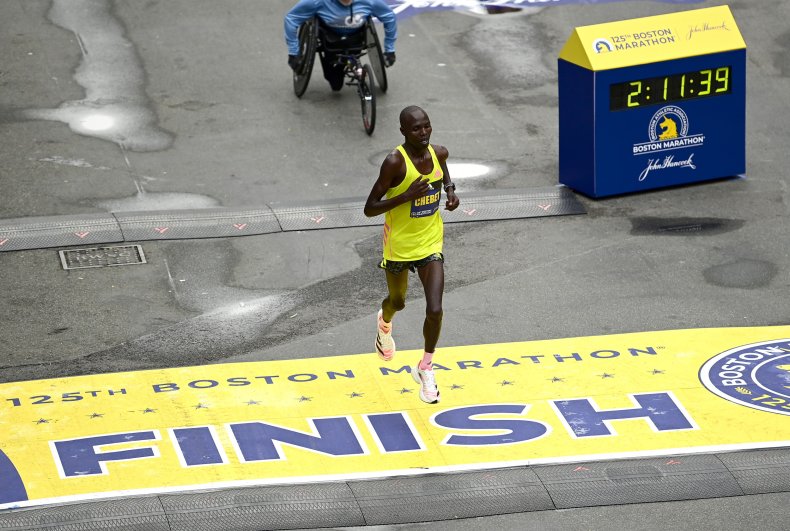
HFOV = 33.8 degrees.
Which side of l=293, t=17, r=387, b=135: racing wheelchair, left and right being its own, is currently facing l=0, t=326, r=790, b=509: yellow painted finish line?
front

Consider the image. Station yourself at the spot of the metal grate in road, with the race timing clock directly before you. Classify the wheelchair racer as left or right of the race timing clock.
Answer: left

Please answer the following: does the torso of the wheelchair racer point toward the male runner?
yes

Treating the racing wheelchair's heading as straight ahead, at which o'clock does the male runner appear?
The male runner is roughly at 12 o'clock from the racing wheelchair.

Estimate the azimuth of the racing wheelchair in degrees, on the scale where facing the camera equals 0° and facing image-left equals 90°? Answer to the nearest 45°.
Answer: approximately 0°

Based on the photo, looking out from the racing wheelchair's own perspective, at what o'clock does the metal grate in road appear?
The metal grate in road is roughly at 1 o'clock from the racing wheelchair.

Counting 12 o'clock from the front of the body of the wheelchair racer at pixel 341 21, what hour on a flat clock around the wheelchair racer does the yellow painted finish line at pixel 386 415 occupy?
The yellow painted finish line is roughly at 12 o'clock from the wheelchair racer.

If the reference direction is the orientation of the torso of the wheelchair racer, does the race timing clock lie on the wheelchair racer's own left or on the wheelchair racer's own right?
on the wheelchair racer's own left
